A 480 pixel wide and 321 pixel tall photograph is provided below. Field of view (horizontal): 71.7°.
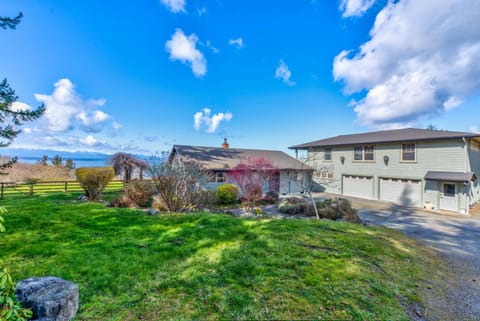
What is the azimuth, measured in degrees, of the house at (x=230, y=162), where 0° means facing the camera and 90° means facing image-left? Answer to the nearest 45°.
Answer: approximately 0°

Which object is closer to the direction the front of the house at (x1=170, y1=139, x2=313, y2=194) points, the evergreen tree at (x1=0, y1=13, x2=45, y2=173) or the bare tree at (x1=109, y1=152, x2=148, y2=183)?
the evergreen tree

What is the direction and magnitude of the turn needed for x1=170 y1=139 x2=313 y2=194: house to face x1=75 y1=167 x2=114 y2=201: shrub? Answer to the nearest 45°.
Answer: approximately 45° to its right

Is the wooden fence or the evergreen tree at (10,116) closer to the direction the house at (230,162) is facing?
the evergreen tree

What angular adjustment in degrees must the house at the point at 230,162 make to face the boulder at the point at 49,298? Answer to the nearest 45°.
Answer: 0° — it already faces it

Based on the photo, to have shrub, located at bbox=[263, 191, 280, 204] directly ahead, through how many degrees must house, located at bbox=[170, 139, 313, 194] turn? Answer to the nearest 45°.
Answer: approximately 45° to its left
